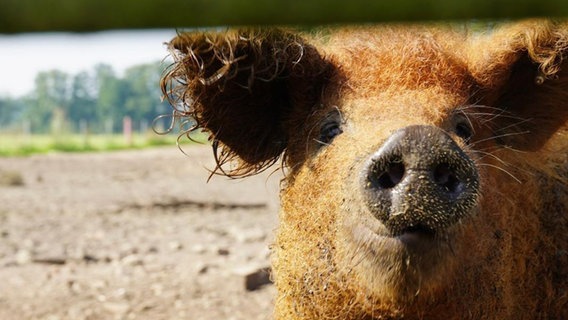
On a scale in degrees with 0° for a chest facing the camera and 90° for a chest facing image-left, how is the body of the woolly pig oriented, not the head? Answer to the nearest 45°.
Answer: approximately 0°
